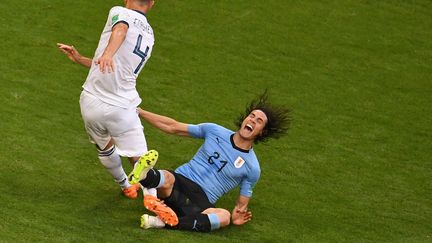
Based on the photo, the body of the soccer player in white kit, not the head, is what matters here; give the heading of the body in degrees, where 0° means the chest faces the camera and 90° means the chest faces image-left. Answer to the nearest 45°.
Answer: approximately 135°

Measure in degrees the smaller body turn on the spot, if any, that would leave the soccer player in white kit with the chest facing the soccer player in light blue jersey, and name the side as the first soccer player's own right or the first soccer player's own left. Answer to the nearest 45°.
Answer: approximately 135° to the first soccer player's own right
